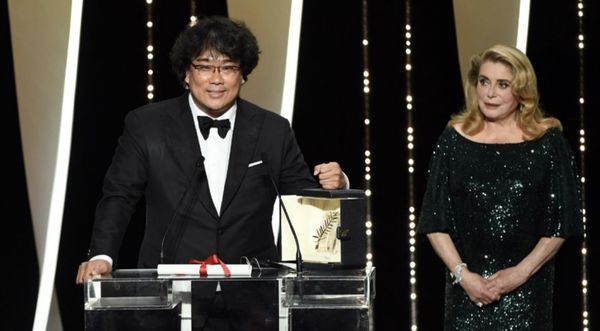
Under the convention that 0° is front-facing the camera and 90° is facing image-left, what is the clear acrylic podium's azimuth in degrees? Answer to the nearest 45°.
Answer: approximately 0°

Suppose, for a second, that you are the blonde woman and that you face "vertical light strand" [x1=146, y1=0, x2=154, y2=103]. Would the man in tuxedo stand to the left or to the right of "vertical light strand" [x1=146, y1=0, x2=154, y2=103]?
left

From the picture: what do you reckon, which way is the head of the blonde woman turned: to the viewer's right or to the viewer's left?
to the viewer's left

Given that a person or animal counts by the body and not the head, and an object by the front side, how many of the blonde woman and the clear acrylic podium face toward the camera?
2

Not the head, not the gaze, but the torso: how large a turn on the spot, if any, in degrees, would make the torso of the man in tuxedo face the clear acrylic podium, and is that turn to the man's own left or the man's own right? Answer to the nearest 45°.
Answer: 0° — they already face it

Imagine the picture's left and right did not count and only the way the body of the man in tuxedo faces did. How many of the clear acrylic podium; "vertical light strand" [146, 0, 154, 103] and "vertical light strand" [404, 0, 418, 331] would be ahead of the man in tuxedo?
1

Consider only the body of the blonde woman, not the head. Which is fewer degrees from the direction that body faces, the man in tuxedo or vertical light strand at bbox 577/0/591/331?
the man in tuxedo

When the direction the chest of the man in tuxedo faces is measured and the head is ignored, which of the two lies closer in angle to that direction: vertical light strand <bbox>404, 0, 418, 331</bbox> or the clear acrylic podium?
the clear acrylic podium
